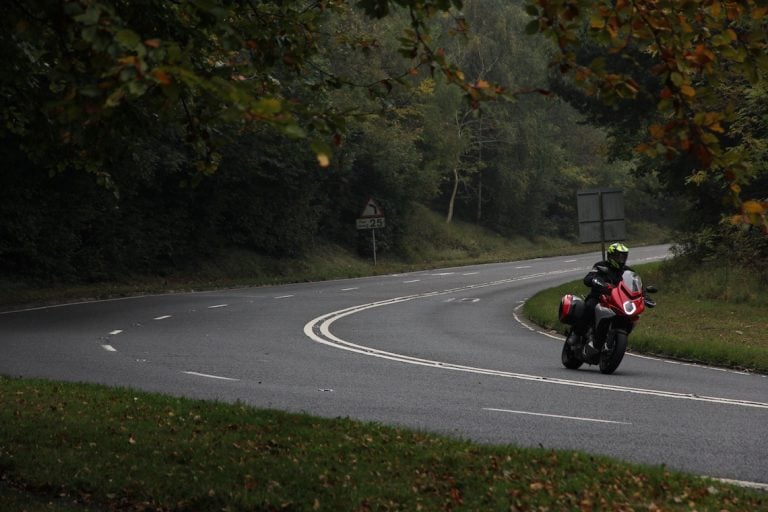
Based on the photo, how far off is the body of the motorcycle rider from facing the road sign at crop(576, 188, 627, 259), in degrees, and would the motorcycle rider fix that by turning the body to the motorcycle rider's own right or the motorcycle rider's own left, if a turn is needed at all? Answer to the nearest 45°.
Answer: approximately 135° to the motorcycle rider's own left

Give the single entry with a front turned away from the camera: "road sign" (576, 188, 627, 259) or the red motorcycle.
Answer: the road sign

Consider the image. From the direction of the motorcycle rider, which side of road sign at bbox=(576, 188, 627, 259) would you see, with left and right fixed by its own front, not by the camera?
back

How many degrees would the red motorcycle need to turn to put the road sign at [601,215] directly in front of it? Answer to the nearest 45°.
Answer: approximately 135° to its left

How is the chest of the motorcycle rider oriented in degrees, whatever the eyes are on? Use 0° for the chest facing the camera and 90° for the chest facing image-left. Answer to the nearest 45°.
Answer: approximately 315°

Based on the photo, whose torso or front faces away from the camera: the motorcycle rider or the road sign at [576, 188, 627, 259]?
the road sign

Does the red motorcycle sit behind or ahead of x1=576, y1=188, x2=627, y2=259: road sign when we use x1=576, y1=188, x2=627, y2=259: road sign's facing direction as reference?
behind

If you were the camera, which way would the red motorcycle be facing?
facing the viewer and to the right of the viewer

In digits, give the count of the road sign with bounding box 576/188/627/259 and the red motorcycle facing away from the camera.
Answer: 1

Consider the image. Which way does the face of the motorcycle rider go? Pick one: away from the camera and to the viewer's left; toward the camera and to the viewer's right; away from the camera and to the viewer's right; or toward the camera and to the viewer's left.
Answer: toward the camera and to the viewer's right

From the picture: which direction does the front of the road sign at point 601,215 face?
away from the camera
